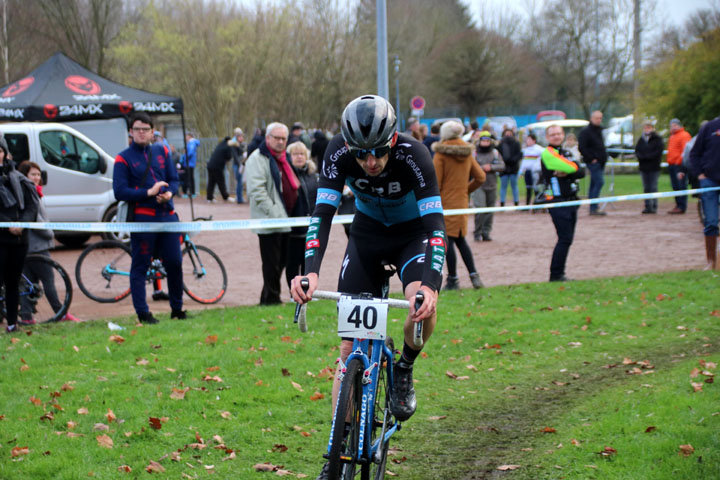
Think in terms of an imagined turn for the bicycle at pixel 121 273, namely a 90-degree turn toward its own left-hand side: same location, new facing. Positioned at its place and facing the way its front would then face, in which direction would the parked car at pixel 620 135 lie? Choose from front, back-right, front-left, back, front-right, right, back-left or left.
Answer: front-right

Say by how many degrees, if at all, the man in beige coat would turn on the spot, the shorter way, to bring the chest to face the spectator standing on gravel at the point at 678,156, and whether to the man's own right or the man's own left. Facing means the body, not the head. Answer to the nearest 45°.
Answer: approximately 90° to the man's own left

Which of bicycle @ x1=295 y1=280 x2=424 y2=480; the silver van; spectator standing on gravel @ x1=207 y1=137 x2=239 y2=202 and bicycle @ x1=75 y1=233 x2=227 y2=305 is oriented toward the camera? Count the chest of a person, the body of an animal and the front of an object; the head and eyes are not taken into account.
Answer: bicycle @ x1=295 y1=280 x2=424 y2=480

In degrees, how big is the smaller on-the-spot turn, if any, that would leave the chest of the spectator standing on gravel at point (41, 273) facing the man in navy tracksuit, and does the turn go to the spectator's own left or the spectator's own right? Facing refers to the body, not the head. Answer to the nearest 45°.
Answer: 0° — they already face them

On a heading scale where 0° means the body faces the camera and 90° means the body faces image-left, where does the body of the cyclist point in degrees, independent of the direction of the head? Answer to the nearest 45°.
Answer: approximately 0°

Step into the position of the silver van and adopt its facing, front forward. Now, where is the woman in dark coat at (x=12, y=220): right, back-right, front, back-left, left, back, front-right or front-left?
right

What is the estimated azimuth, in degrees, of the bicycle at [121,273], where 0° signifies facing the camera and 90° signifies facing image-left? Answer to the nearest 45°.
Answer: approximately 270°

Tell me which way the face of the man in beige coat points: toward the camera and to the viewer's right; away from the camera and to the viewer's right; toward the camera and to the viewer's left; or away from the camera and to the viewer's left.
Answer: toward the camera and to the viewer's right

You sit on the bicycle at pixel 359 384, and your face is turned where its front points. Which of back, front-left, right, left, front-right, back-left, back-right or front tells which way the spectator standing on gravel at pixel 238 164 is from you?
back

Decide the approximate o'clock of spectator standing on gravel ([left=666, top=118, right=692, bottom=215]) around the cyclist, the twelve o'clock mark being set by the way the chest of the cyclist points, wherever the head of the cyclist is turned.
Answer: The spectator standing on gravel is roughly at 7 o'clock from the cyclist.

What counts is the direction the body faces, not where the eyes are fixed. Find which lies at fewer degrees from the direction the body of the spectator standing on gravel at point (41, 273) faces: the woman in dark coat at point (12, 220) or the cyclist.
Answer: the cyclist

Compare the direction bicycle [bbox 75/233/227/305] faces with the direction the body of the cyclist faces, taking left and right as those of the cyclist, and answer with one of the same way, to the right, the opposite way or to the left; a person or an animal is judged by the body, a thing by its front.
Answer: to the left

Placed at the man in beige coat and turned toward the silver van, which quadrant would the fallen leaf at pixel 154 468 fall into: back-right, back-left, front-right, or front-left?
back-left

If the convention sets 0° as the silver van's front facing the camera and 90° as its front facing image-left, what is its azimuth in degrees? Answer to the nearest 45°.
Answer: approximately 270°
